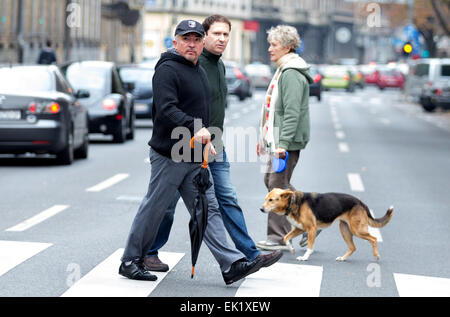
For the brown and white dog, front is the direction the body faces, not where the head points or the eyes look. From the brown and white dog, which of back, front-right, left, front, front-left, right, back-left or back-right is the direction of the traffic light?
right

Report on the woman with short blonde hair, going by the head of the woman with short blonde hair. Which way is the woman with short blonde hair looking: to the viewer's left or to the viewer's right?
to the viewer's left

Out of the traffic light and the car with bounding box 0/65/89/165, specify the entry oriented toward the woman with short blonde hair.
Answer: the traffic light

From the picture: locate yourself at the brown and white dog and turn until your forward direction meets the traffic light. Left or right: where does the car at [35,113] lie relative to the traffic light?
left

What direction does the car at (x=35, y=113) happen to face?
away from the camera

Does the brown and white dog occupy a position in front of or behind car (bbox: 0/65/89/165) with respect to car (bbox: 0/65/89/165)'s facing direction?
behind

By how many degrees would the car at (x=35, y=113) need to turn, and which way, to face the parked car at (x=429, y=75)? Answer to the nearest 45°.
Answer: approximately 45° to its right

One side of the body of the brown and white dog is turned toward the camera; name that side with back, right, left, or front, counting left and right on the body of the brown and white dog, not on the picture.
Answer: left
